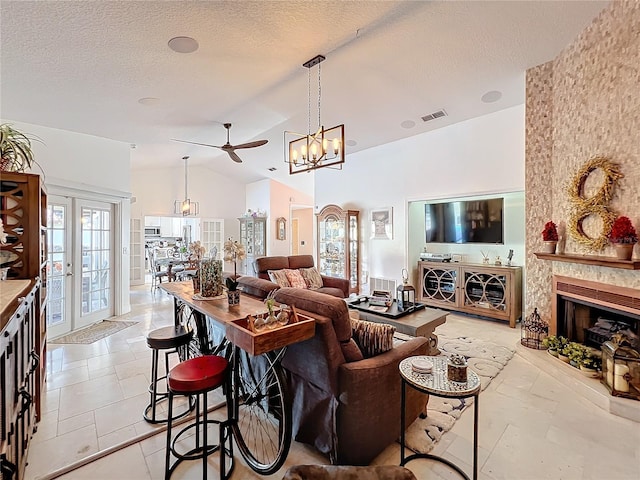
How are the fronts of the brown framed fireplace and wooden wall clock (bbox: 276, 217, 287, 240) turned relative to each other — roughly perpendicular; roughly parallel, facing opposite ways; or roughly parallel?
roughly perpendicular

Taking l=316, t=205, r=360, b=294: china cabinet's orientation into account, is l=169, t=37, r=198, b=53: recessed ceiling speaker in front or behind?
in front

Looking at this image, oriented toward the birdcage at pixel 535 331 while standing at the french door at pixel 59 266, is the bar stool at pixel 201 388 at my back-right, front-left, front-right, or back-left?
front-right

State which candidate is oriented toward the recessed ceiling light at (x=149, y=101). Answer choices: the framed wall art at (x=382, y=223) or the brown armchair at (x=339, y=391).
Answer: the framed wall art

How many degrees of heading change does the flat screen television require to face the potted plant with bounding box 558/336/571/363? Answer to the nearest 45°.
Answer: approximately 90° to its left

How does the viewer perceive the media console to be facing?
facing the viewer and to the left of the viewer

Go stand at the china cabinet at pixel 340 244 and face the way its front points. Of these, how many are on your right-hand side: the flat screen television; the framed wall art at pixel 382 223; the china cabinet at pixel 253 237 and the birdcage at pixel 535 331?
1

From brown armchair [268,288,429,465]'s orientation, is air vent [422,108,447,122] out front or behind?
out front

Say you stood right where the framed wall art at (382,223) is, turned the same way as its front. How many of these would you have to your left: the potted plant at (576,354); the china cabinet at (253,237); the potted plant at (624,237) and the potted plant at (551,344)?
3

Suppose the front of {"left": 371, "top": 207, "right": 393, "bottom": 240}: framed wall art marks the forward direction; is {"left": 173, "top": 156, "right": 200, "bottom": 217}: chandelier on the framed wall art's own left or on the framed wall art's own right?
on the framed wall art's own right

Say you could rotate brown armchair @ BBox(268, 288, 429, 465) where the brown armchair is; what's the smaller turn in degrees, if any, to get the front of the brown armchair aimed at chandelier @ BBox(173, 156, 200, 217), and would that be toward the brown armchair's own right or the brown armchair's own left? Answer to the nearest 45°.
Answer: approximately 90° to the brown armchair's own left

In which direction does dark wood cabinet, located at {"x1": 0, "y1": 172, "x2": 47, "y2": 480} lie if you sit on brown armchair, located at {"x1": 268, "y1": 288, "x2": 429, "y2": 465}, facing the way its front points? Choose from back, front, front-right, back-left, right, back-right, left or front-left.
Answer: back-left

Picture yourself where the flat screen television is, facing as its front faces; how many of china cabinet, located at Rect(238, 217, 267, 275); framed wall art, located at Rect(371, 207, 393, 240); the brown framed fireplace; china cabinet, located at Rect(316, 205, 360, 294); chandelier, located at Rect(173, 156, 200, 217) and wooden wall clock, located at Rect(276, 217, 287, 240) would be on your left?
1

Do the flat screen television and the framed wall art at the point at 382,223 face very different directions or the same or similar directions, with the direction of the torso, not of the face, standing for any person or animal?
same or similar directions

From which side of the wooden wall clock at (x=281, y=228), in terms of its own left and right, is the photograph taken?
front

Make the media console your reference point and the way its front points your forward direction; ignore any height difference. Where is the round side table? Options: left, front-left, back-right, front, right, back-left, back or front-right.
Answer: front-left

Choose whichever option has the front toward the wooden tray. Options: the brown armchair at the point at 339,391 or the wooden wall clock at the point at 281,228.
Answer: the wooden wall clock

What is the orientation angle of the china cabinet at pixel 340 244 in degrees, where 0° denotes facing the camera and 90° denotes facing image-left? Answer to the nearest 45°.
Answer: approximately 45°

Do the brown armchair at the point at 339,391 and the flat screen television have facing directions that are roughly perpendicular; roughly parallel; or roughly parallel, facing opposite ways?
roughly parallel, facing opposite ways

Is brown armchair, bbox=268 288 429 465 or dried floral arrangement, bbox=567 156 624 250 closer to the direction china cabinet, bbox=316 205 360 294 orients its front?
the brown armchair

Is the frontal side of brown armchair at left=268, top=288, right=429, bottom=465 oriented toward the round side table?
no
